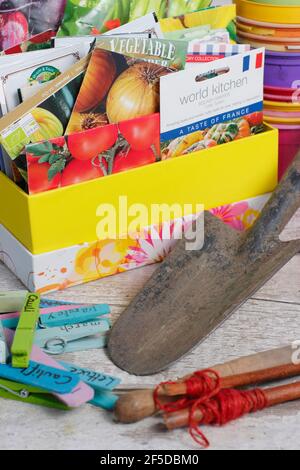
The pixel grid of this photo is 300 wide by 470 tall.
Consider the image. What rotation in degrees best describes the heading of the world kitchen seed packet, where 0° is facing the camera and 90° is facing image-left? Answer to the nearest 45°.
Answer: approximately 315°

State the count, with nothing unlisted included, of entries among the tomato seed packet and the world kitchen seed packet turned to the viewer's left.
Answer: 0

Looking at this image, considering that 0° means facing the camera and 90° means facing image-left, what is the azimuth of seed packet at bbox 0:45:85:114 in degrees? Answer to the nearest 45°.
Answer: approximately 315°

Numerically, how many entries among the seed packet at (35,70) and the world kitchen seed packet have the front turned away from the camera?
0
